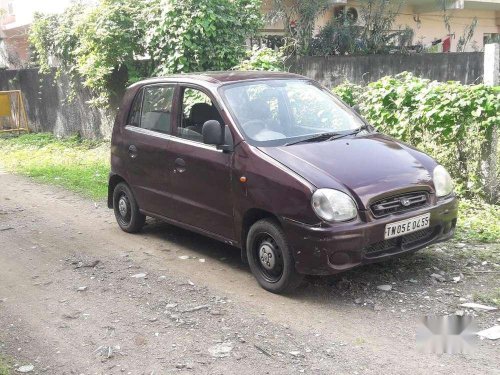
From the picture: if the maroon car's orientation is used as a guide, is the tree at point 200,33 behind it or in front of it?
behind

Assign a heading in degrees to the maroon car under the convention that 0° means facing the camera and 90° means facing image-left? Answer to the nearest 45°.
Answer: approximately 315°

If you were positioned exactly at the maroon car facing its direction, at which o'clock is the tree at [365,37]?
The tree is roughly at 8 o'clock from the maroon car.

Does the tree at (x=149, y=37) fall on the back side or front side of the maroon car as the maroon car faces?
on the back side

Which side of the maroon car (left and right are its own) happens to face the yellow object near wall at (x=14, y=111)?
back

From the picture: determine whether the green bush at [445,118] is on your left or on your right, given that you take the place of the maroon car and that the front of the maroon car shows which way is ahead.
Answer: on your left

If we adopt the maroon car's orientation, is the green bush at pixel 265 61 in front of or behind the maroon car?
behind

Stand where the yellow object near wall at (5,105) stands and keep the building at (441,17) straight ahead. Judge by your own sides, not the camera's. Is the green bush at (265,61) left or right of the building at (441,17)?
right

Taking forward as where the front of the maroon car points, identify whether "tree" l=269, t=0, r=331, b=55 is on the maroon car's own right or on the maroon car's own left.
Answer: on the maroon car's own left

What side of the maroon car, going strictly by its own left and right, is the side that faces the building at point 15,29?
back
